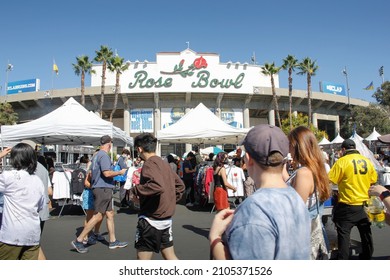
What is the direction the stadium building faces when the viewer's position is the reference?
facing the viewer

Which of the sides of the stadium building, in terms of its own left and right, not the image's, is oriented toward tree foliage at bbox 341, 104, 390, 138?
left

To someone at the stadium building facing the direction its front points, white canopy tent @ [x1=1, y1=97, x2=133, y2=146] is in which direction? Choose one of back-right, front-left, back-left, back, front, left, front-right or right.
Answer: front

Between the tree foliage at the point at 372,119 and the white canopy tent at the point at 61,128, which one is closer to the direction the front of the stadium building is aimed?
the white canopy tent

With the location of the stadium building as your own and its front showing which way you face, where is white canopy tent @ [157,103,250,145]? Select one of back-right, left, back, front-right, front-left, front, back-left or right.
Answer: front

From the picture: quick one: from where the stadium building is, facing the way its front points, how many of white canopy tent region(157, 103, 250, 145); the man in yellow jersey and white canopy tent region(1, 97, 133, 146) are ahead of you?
3

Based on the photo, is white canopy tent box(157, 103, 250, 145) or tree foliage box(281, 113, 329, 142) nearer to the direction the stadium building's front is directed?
the white canopy tent

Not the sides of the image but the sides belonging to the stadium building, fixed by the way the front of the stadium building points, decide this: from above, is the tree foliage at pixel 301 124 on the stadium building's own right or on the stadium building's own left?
on the stadium building's own left

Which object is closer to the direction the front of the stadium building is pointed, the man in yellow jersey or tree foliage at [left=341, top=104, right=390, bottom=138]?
the man in yellow jersey

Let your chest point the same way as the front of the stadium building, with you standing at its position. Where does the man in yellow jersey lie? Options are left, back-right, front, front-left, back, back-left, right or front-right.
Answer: front

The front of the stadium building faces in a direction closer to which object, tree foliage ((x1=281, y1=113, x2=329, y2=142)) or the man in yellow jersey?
the man in yellow jersey
